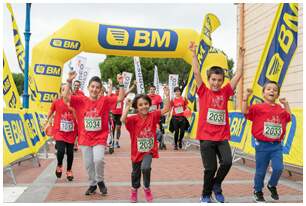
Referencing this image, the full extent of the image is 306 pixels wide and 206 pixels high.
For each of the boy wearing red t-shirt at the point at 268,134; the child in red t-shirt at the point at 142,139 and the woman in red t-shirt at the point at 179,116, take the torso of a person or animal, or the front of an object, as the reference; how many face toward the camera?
3

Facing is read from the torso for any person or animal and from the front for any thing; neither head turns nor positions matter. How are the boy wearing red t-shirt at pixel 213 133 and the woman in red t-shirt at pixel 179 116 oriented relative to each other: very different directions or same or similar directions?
same or similar directions

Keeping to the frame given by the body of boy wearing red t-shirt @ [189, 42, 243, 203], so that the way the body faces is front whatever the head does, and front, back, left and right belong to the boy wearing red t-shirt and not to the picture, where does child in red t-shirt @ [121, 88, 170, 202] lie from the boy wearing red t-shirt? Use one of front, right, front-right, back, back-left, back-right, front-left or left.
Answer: right

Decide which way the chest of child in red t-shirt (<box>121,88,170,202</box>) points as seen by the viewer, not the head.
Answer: toward the camera

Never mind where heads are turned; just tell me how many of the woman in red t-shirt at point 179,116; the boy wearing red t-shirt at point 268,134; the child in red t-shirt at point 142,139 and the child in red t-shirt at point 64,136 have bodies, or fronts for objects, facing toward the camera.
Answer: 4

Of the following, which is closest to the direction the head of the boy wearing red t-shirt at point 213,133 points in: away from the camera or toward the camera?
toward the camera

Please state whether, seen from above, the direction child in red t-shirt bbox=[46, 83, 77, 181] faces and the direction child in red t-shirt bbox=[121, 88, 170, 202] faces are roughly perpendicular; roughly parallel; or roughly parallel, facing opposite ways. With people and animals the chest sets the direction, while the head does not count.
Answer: roughly parallel

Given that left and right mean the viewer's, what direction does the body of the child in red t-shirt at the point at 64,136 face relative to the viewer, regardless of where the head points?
facing the viewer

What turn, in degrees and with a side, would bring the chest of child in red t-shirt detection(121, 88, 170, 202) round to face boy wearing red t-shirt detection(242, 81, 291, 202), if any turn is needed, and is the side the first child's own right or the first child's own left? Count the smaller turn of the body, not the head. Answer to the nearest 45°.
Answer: approximately 90° to the first child's own left

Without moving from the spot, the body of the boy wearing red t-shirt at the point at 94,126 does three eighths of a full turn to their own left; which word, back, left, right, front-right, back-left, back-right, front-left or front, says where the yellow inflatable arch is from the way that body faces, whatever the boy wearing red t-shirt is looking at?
front-left

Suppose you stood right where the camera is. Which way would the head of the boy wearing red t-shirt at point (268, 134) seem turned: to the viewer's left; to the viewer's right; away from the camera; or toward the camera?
toward the camera

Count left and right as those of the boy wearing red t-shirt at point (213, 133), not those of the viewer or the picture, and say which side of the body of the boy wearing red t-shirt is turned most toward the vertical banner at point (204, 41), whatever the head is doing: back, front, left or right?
back

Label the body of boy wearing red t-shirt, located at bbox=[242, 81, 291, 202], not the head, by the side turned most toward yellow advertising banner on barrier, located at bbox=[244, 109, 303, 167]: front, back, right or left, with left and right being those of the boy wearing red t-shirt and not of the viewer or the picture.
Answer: back

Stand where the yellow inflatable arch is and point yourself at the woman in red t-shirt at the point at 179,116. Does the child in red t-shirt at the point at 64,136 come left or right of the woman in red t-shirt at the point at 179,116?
right

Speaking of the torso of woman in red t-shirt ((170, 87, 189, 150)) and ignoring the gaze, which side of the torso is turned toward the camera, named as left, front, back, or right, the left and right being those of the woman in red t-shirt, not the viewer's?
front
